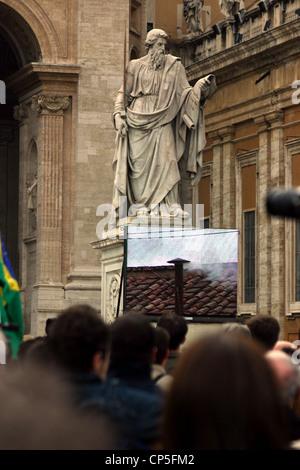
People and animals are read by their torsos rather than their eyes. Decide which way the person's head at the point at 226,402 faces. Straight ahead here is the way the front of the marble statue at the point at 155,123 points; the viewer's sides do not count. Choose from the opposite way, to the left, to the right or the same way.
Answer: the opposite way

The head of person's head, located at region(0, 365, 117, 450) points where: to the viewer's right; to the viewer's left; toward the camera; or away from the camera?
away from the camera

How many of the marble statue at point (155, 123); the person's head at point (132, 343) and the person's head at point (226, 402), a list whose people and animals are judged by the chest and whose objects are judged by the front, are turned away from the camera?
2

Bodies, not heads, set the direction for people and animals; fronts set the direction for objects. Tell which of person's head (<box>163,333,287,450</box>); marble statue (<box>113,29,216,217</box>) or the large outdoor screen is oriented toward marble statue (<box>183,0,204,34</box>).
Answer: the person's head

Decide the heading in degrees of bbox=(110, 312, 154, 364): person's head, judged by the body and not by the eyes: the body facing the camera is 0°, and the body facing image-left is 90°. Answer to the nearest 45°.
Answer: approximately 180°

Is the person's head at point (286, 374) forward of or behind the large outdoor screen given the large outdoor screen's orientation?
forward

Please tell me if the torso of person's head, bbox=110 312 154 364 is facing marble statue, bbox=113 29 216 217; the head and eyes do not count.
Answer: yes

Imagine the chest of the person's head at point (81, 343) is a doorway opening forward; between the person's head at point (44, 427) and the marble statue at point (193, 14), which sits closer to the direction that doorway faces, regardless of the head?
the marble statue

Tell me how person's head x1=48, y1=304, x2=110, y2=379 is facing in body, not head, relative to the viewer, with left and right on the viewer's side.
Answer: facing away from the viewer and to the right of the viewer

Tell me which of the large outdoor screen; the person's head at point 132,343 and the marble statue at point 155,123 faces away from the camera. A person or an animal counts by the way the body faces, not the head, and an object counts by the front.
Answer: the person's head

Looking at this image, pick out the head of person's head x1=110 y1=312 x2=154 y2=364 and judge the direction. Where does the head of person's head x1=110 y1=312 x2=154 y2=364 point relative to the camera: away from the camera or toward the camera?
away from the camera

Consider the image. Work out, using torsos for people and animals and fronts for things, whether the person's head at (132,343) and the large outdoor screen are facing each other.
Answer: yes

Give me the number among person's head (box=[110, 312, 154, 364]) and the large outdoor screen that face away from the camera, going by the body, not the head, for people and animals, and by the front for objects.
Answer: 1

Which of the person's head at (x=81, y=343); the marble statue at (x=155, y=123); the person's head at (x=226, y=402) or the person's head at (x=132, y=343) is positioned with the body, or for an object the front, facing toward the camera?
the marble statue

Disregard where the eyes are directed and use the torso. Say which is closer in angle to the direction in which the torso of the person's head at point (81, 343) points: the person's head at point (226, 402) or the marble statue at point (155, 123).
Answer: the marble statue

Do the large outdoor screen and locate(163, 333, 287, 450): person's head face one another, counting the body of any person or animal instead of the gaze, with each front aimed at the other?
yes

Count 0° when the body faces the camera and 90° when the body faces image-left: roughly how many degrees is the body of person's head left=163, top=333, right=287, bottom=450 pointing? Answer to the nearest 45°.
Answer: approximately 180°

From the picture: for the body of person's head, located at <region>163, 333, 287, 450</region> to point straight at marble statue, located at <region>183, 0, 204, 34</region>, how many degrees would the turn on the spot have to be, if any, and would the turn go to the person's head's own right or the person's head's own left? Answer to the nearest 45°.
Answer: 0° — they already face it

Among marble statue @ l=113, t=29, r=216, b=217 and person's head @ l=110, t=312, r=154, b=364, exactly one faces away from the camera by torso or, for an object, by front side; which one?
the person's head
